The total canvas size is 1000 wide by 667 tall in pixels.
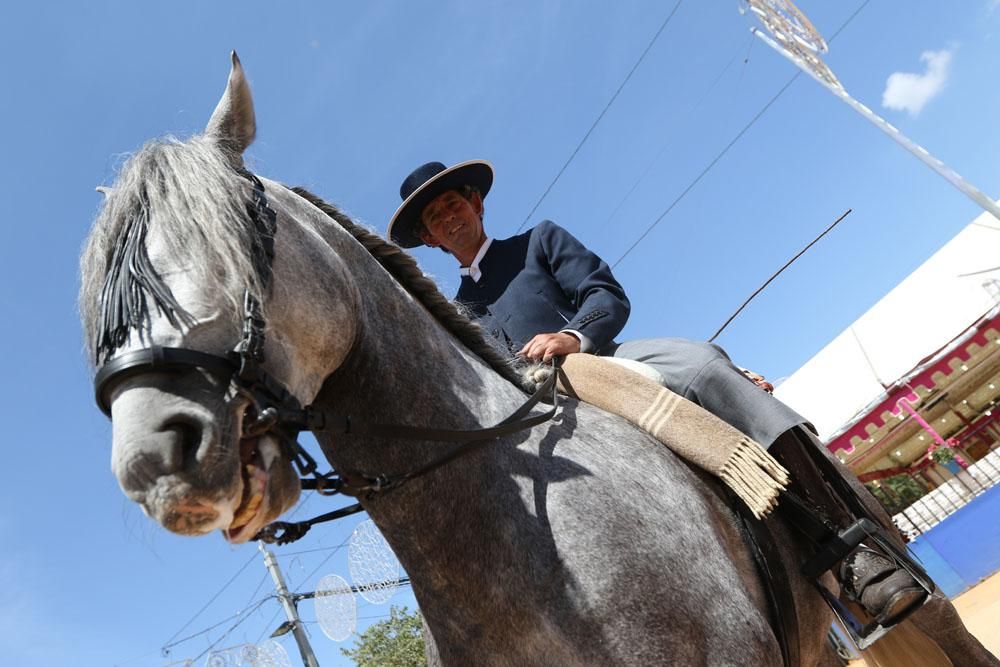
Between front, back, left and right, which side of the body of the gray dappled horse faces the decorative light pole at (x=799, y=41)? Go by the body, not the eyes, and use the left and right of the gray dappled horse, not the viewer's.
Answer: back

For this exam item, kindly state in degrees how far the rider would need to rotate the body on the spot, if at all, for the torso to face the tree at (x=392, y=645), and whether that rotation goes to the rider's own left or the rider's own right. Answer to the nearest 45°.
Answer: approximately 90° to the rider's own right

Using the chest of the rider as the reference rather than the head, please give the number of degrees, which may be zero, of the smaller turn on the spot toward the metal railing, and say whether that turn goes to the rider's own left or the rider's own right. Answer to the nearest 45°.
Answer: approximately 135° to the rider's own right

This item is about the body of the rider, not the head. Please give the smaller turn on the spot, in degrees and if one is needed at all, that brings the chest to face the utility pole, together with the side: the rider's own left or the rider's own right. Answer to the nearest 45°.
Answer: approximately 90° to the rider's own right

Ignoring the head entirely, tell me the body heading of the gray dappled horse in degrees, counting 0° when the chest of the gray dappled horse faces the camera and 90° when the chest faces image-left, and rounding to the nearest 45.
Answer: approximately 45°

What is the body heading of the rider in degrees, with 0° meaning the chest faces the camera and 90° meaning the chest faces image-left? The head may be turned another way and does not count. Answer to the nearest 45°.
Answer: approximately 45°

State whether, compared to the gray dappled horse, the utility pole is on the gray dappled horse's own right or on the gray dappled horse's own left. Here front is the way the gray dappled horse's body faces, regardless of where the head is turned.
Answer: on the gray dappled horse's own right
